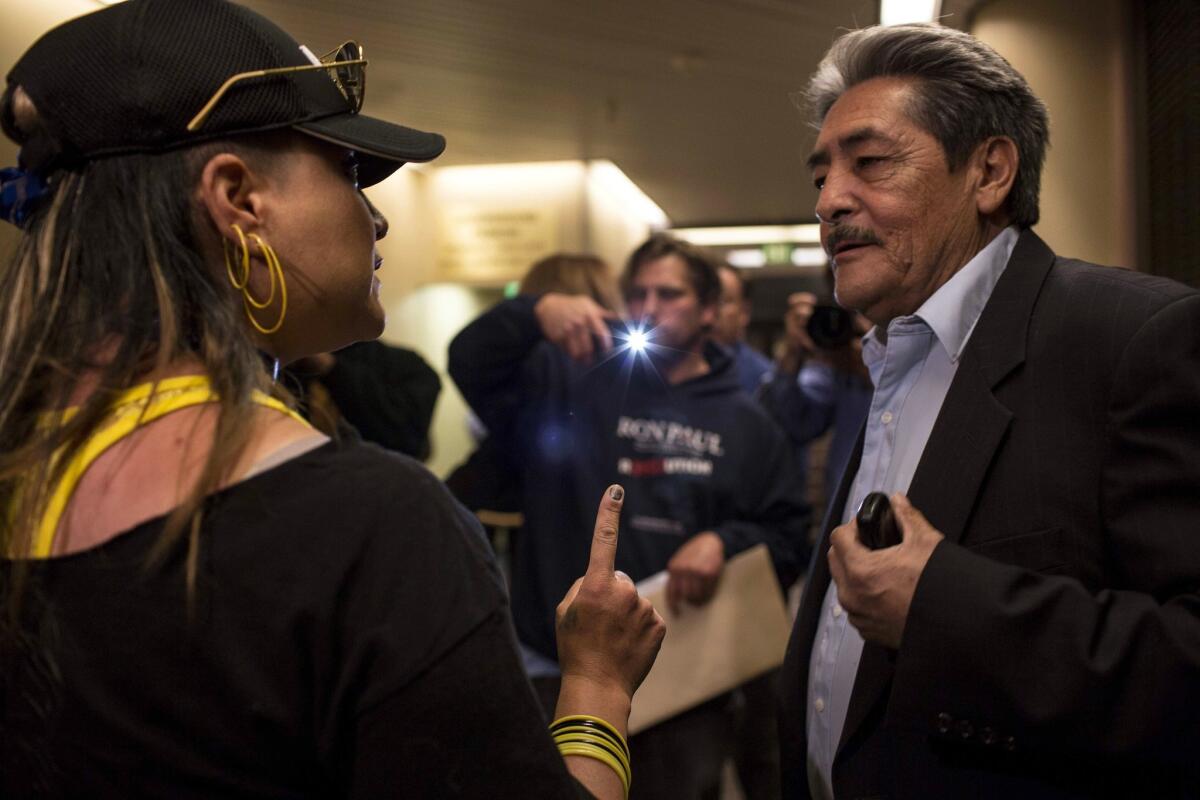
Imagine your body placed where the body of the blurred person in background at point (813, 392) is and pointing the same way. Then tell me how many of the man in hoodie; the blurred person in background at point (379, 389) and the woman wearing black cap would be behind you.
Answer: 0

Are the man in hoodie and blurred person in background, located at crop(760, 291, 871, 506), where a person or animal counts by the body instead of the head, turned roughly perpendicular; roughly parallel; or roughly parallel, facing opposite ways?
roughly parallel

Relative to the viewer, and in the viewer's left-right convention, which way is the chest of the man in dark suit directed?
facing the viewer and to the left of the viewer

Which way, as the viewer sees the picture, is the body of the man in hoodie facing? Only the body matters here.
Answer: toward the camera

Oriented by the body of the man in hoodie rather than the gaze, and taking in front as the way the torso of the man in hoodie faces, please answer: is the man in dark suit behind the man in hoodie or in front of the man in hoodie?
in front

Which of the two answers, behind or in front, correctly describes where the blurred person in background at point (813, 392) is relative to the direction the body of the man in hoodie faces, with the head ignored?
behind

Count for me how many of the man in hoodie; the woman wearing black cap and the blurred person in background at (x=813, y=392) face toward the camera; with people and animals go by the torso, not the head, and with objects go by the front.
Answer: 2

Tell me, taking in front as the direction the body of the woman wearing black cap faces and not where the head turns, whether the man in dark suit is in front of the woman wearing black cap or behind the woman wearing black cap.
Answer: in front

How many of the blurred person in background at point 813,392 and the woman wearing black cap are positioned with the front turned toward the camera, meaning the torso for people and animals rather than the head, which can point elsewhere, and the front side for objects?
1

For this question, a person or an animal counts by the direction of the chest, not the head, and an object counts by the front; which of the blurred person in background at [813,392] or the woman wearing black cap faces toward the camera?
the blurred person in background

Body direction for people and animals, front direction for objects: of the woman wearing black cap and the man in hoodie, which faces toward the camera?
the man in hoodie

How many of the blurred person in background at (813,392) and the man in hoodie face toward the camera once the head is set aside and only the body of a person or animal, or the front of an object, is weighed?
2

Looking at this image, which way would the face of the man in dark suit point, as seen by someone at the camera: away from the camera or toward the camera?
toward the camera

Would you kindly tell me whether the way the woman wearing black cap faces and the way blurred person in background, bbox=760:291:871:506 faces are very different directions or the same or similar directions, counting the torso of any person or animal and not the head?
very different directions

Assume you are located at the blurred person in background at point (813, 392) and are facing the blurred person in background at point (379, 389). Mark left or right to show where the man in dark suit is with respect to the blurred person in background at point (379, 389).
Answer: left

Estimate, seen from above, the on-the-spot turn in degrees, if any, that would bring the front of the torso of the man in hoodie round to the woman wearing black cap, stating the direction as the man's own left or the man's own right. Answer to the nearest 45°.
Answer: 0° — they already face them

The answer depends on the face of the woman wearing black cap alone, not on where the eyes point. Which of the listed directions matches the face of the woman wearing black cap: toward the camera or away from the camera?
away from the camera

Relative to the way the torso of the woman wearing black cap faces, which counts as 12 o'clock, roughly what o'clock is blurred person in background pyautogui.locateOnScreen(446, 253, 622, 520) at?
The blurred person in background is roughly at 11 o'clock from the woman wearing black cap.
